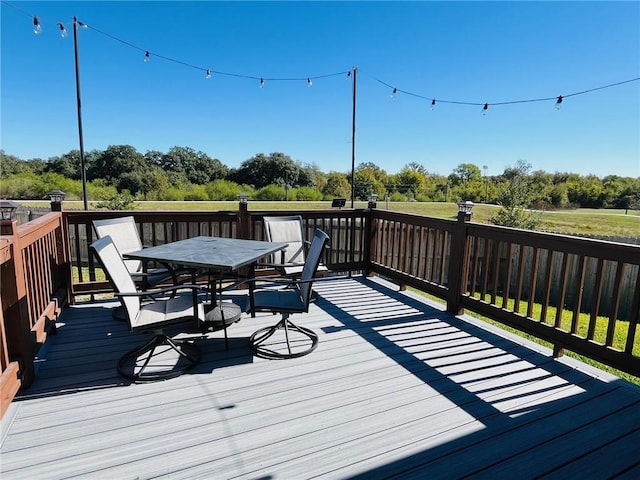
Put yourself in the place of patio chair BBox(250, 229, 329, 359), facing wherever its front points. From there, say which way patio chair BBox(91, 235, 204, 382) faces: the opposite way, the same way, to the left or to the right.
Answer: the opposite way

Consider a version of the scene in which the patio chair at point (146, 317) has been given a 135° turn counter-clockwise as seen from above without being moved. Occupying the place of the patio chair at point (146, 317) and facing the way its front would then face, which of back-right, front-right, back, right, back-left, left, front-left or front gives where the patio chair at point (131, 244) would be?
front-right

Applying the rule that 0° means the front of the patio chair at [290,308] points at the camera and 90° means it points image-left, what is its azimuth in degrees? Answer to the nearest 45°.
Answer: approximately 90°

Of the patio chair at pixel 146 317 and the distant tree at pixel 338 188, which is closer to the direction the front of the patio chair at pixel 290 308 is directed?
the patio chair

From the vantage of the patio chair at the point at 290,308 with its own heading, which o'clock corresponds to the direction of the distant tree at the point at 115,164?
The distant tree is roughly at 2 o'clock from the patio chair.

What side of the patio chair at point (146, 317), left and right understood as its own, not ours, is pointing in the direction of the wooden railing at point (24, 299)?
back

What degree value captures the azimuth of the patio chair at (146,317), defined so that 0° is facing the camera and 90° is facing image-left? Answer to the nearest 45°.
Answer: approximately 270°

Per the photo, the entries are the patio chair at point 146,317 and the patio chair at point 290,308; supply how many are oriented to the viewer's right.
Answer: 1

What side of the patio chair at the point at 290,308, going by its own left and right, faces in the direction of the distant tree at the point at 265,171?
right

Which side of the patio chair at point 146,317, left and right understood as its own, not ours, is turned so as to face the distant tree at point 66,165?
left

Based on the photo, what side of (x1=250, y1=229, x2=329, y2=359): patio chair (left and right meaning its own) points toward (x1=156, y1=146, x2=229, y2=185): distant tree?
right
